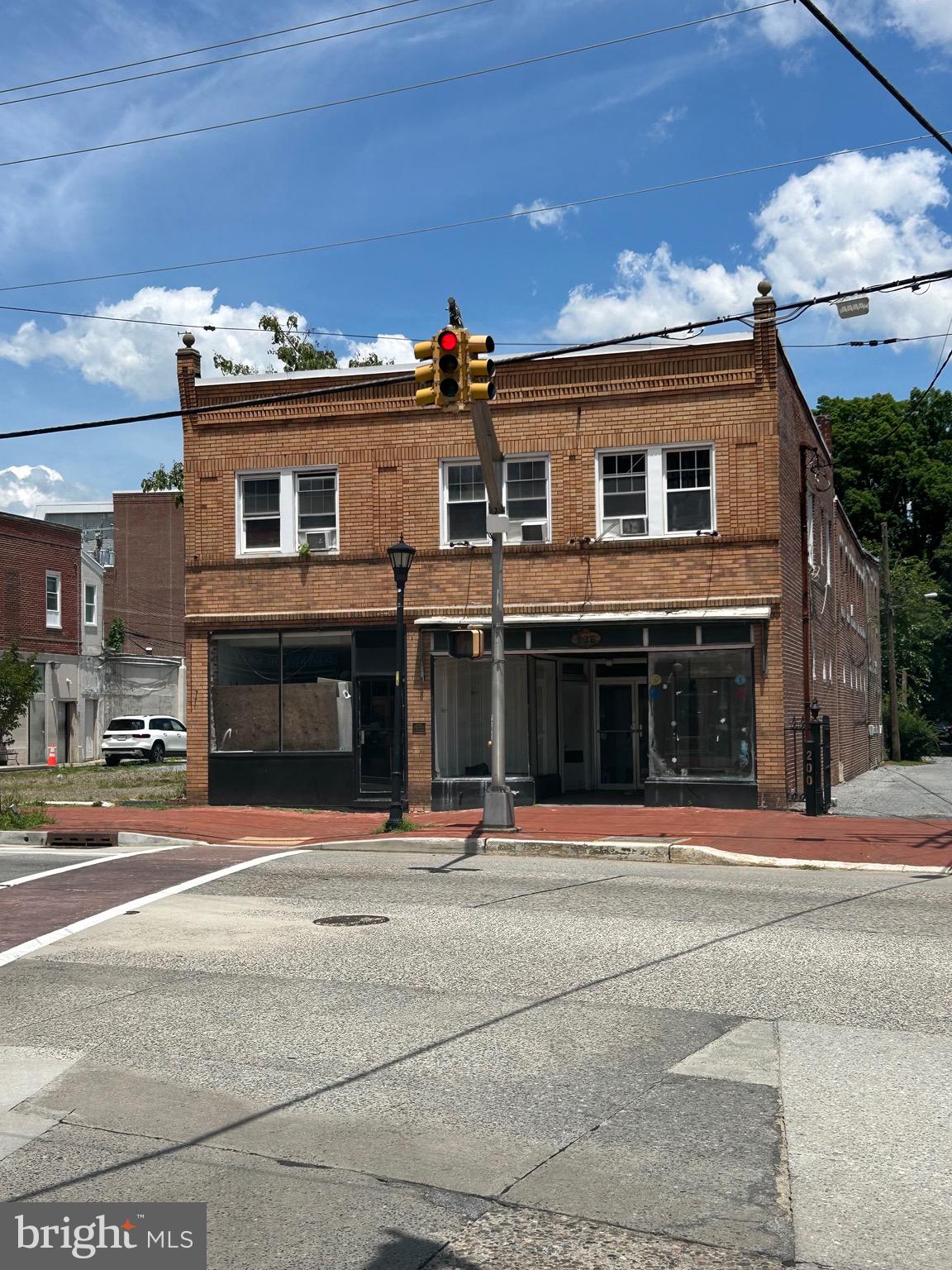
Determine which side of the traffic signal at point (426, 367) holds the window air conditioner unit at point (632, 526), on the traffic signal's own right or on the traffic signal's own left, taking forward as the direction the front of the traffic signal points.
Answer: on the traffic signal's own right

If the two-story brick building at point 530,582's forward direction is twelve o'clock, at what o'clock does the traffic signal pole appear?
The traffic signal pole is roughly at 12 o'clock from the two-story brick building.

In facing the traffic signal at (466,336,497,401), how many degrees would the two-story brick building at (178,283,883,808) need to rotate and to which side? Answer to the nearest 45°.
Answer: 0° — it already faces it

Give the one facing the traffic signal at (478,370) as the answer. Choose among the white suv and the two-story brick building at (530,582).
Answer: the two-story brick building

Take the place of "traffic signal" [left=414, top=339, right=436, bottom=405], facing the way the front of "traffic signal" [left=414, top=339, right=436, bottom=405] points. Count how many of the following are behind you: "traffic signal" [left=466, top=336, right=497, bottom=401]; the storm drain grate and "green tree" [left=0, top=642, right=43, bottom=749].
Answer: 1

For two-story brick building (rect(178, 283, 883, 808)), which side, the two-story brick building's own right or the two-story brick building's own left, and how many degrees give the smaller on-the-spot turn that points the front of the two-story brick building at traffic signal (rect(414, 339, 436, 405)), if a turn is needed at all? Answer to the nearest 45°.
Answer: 0° — it already faces it

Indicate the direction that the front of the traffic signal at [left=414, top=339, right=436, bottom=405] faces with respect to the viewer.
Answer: facing to the left of the viewer

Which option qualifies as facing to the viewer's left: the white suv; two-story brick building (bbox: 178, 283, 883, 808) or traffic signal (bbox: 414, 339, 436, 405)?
the traffic signal

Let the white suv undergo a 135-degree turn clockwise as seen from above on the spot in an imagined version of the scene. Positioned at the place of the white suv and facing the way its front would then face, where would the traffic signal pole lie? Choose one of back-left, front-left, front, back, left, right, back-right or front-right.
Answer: front

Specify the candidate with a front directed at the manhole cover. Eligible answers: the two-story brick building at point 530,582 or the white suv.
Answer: the two-story brick building
